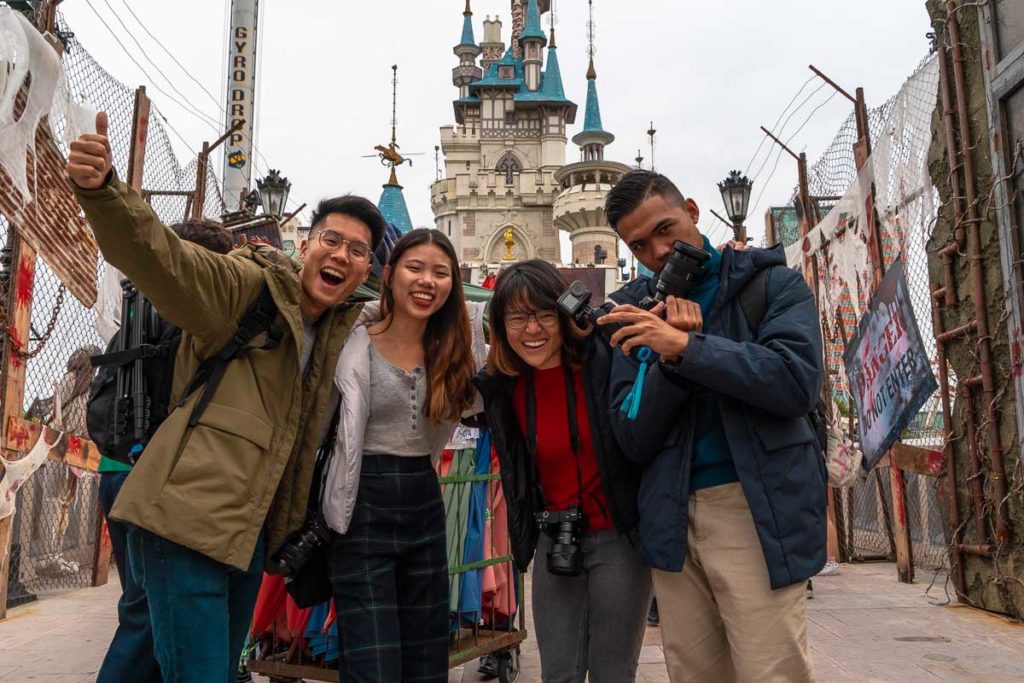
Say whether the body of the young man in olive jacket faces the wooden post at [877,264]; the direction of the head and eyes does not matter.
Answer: no

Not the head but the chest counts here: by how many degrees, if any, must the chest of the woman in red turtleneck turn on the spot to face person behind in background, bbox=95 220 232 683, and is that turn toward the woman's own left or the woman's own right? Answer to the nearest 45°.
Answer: approximately 90° to the woman's own right

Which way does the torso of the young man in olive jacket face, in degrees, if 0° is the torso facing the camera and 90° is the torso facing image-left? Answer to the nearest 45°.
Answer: approximately 315°

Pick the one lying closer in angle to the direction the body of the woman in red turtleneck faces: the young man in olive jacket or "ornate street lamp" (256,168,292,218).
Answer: the young man in olive jacket

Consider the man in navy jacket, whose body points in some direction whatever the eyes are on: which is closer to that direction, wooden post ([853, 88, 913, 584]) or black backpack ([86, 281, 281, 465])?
the black backpack

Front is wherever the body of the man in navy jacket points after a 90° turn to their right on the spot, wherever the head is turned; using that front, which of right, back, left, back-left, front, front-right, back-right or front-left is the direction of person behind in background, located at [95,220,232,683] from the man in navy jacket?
front-left

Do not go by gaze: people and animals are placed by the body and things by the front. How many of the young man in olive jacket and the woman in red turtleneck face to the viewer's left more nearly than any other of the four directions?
0

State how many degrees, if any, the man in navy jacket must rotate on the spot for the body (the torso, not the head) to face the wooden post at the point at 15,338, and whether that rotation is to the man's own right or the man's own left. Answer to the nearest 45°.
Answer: approximately 90° to the man's own right

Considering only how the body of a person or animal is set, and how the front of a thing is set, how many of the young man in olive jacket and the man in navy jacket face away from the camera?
0

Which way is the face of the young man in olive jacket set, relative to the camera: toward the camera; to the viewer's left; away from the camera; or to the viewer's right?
toward the camera

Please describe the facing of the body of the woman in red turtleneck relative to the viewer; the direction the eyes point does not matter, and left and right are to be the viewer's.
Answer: facing the viewer

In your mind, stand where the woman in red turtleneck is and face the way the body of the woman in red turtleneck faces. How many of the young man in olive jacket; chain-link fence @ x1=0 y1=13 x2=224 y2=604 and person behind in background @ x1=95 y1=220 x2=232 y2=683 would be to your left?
0

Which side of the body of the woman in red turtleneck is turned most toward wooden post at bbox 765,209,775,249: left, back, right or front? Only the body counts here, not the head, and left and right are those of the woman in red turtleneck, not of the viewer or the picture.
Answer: back

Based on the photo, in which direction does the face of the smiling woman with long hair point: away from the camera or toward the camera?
toward the camera

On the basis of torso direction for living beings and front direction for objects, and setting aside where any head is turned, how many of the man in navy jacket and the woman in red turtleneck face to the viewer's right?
0

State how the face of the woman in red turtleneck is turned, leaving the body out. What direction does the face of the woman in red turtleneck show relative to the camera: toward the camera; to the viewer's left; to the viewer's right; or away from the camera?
toward the camera

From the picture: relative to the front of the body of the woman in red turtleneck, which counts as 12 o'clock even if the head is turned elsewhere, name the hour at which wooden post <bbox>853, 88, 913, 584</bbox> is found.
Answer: The wooden post is roughly at 7 o'clock from the woman in red turtleneck.

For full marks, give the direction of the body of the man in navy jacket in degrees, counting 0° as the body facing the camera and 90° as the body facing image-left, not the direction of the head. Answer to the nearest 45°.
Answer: approximately 45°
